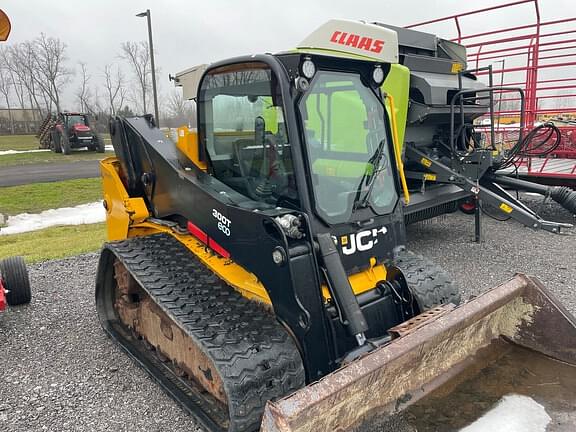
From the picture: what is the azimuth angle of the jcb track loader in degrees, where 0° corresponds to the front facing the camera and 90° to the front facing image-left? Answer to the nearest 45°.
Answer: approximately 315°

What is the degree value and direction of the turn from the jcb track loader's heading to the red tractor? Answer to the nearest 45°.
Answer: approximately 180°
